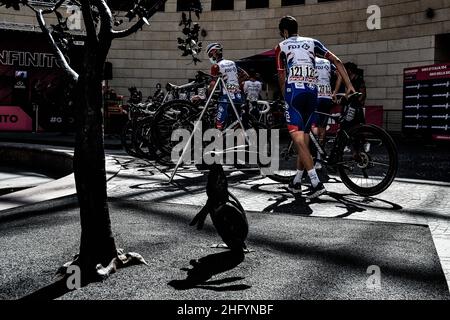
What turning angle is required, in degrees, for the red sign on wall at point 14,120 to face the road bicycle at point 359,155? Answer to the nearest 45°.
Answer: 0° — it already faces it

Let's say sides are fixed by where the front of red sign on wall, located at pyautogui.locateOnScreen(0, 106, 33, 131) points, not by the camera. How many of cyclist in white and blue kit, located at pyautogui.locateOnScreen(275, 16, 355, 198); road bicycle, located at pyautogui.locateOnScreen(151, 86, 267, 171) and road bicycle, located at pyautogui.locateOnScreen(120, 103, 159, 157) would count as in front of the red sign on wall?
3

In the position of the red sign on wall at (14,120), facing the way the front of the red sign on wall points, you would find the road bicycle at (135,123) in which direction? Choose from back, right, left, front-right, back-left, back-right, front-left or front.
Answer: front

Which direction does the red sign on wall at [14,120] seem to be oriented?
toward the camera

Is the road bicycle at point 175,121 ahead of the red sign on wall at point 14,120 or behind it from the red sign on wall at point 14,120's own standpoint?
ahead

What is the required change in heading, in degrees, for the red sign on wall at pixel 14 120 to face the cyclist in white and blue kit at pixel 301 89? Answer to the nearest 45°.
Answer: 0° — it already faces them
